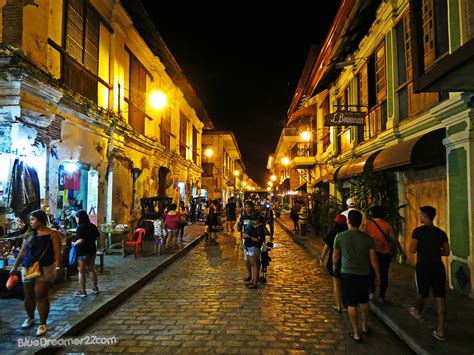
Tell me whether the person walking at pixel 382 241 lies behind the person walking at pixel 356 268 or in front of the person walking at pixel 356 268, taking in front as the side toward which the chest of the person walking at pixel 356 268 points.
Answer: in front

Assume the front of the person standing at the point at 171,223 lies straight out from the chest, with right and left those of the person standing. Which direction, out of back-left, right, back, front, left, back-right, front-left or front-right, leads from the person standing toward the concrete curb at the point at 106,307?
back

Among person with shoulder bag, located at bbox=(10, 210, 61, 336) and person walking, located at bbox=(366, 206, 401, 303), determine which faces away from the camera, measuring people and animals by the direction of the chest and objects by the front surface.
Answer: the person walking

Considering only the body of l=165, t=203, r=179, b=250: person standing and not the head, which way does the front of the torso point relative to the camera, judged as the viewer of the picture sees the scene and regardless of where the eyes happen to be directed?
away from the camera

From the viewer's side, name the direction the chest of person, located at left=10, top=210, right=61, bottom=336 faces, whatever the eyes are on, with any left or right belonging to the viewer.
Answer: facing the viewer and to the left of the viewer

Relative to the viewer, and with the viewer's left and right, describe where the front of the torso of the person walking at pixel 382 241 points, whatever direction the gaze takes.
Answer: facing away from the viewer

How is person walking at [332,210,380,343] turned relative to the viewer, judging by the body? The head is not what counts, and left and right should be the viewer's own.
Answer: facing away from the viewer
